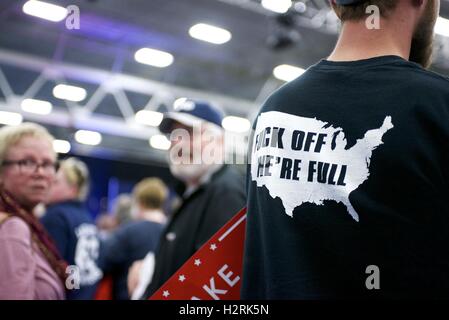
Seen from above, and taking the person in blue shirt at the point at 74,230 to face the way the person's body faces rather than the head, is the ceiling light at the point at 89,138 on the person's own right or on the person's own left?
on the person's own right

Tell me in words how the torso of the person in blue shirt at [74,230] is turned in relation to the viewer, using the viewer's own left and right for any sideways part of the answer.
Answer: facing away from the viewer and to the left of the viewer

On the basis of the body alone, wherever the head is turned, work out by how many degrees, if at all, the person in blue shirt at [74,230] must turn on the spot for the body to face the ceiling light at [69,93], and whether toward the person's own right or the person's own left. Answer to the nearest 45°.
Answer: approximately 45° to the person's own right

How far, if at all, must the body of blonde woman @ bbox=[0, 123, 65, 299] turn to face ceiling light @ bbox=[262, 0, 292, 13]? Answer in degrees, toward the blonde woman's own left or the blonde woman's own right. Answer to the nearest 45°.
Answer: approximately 90° to the blonde woman's own left

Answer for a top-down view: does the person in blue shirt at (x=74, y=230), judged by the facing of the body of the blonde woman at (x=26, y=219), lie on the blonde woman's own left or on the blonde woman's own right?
on the blonde woman's own left

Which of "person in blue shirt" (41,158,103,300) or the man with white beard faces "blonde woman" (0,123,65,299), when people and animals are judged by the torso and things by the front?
the man with white beard

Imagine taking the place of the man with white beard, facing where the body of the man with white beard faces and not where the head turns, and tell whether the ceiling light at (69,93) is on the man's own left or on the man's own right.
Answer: on the man's own right

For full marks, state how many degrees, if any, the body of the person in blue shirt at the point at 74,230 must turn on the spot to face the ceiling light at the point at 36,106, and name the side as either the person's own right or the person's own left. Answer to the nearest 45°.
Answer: approximately 45° to the person's own right

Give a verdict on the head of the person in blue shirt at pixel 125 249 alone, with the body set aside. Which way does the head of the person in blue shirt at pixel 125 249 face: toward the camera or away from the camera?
away from the camera

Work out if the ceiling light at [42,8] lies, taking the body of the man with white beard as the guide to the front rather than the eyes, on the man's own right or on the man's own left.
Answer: on the man's own right

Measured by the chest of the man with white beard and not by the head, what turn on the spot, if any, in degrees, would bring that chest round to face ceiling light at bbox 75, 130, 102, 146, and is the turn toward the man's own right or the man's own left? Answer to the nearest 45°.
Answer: approximately 135° to the man's own right

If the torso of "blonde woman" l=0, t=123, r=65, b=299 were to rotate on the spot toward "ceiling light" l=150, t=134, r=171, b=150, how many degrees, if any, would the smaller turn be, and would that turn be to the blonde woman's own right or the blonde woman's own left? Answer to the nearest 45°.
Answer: approximately 135° to the blonde woman's own left
